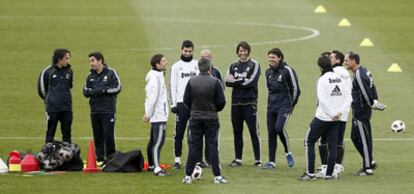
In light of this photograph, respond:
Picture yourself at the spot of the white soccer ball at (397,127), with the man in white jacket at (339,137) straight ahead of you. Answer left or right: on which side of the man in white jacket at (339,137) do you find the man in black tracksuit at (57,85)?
right

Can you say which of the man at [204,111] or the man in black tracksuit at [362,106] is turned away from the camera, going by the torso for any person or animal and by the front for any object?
the man

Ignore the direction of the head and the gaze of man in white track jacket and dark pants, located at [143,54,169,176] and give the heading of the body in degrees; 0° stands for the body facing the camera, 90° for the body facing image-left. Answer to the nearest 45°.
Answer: approximately 270°

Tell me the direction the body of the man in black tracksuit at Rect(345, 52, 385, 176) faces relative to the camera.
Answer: to the viewer's left

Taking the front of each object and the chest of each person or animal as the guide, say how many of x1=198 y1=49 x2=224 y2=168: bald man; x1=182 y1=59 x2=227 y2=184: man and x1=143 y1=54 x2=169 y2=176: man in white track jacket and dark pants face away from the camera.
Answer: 1

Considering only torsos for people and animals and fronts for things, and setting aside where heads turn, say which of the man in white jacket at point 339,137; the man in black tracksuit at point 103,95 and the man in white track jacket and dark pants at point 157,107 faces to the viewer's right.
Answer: the man in white track jacket and dark pants at point 157,107

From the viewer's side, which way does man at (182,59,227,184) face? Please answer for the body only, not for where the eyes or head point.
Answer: away from the camera

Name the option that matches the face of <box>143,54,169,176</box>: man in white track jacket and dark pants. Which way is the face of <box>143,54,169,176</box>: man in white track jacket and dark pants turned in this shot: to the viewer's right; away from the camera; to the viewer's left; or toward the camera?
to the viewer's right

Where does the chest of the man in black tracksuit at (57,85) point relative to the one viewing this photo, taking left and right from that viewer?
facing the viewer and to the right of the viewer
